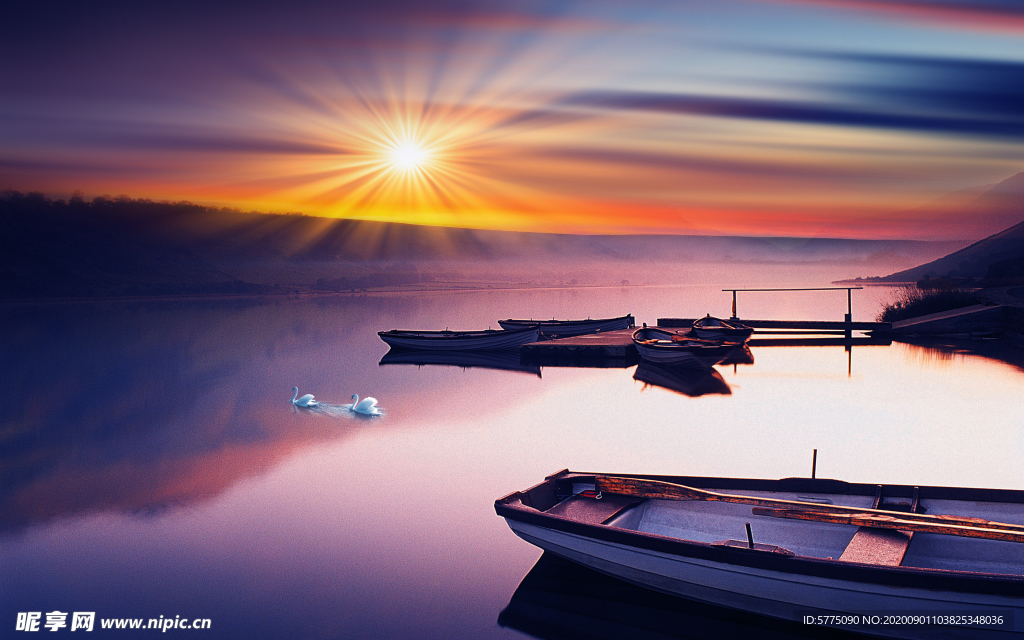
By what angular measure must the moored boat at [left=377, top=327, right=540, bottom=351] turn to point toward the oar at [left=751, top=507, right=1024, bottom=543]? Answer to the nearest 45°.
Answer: approximately 90° to its left

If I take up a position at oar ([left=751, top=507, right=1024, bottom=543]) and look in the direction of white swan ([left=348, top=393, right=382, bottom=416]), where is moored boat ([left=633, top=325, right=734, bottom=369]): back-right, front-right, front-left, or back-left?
front-right

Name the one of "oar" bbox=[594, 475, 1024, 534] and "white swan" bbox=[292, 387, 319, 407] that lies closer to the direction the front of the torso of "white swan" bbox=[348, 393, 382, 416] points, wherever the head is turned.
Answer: the white swan

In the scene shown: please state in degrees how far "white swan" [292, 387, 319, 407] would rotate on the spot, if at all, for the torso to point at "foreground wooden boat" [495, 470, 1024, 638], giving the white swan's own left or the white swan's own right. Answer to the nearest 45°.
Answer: approximately 90° to the white swan's own left

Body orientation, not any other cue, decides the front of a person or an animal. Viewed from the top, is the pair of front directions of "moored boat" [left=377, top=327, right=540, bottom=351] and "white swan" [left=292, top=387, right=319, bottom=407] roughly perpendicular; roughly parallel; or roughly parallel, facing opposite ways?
roughly parallel

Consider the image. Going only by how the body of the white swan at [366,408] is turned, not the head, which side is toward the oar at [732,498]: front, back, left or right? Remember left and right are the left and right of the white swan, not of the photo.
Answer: left

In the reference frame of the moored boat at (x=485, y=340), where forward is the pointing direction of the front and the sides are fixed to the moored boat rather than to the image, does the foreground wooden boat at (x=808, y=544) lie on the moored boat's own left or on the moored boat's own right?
on the moored boat's own left

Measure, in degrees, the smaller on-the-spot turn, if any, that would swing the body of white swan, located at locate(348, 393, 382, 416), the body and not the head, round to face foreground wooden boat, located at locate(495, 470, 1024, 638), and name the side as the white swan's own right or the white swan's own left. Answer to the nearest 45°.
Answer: approximately 90° to the white swan's own left

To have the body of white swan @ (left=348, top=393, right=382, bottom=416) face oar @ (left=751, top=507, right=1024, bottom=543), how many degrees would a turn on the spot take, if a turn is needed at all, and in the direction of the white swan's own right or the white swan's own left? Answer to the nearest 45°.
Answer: approximately 90° to the white swan's own left

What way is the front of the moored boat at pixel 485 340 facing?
to the viewer's left

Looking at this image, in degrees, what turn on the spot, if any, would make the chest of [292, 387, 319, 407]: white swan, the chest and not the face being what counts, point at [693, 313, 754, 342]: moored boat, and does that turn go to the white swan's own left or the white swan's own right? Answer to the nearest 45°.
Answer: approximately 180°

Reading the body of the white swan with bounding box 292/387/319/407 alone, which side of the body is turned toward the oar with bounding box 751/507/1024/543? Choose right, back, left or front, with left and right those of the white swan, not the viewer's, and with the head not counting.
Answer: left

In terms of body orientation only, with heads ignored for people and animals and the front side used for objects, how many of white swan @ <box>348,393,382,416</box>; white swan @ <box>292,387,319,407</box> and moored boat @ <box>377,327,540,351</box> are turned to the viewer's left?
3

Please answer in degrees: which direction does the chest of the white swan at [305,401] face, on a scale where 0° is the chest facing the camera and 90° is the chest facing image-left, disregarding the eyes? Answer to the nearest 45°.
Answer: approximately 90°
